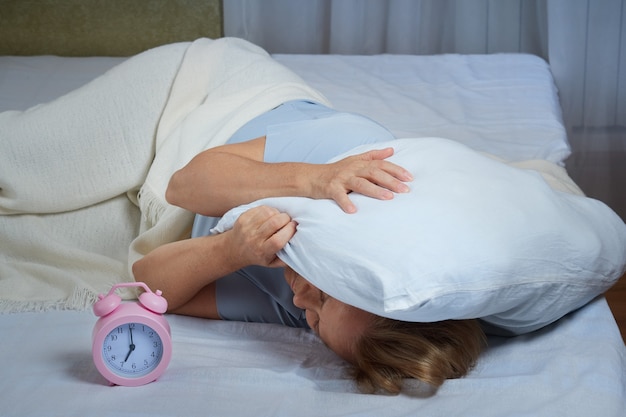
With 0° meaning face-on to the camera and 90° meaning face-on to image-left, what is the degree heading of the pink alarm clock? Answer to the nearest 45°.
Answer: approximately 0°

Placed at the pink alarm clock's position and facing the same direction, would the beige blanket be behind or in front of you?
behind

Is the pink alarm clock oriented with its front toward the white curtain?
no
